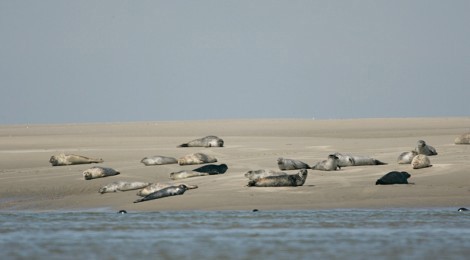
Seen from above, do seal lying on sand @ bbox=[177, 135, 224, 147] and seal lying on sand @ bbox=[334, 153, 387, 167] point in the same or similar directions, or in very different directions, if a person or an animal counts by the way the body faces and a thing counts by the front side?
very different directions

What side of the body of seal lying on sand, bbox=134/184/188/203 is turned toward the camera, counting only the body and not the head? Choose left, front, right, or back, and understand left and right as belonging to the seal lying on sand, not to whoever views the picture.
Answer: right

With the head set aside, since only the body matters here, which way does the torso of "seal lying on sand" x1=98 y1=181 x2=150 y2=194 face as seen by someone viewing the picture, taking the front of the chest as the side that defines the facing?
to the viewer's left

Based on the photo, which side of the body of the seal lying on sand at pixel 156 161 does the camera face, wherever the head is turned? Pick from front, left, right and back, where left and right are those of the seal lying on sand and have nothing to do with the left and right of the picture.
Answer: left

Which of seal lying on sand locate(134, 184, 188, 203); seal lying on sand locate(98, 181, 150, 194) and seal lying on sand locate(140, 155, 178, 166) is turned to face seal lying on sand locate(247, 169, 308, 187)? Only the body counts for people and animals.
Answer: seal lying on sand locate(134, 184, 188, 203)

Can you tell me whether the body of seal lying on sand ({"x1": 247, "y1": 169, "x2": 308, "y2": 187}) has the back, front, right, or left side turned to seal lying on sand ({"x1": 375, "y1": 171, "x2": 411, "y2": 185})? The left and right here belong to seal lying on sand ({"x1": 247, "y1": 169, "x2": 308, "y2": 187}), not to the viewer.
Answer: front

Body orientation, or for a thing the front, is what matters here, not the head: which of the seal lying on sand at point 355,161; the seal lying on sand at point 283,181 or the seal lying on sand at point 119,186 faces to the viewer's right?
the seal lying on sand at point 283,181

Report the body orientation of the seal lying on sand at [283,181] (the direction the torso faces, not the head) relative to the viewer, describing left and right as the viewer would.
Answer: facing to the right of the viewer

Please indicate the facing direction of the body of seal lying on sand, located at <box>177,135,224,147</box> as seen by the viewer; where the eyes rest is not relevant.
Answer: to the viewer's right

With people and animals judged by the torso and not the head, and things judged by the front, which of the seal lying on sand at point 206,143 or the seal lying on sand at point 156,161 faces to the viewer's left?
the seal lying on sand at point 156,161

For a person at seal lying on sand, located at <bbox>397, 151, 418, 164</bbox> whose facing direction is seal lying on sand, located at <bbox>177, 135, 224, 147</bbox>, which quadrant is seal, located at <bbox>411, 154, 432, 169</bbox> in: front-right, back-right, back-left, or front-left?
back-left

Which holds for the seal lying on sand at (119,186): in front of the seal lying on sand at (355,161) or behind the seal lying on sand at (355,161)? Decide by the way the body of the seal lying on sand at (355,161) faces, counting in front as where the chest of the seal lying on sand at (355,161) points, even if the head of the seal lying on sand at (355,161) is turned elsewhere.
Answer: in front

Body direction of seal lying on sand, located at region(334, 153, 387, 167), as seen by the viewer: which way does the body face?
to the viewer's left
